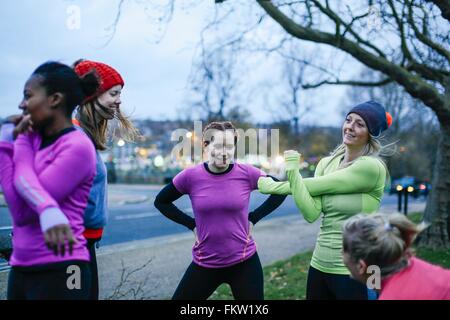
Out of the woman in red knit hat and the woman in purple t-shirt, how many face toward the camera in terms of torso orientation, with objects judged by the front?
1

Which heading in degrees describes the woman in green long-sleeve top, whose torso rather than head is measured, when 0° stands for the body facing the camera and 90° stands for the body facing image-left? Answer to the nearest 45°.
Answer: approximately 45°

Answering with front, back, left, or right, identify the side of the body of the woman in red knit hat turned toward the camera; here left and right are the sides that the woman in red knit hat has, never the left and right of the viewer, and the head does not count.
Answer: right

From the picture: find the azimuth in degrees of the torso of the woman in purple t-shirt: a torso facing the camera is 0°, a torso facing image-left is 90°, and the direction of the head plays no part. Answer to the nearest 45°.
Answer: approximately 0°

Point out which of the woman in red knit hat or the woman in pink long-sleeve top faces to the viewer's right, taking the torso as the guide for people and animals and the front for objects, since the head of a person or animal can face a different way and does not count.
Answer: the woman in red knit hat

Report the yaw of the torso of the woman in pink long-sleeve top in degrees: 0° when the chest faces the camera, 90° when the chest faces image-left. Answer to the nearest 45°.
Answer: approximately 45°

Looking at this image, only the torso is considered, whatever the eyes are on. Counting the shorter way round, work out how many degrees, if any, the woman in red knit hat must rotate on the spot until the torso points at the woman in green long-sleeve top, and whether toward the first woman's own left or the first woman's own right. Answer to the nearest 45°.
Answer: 0° — they already face them

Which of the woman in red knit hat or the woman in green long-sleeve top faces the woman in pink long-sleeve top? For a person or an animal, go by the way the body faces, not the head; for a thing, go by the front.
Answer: the woman in green long-sleeve top

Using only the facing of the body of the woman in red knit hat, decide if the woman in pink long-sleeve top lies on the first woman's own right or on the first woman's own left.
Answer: on the first woman's own right

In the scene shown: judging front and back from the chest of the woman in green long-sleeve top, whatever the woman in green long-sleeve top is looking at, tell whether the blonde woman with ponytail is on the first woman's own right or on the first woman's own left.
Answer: on the first woman's own left

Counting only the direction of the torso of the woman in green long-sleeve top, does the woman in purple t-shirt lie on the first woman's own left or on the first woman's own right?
on the first woman's own right
